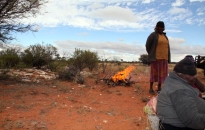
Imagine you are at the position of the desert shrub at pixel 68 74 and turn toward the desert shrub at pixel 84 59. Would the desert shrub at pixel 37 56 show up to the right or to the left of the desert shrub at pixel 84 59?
left

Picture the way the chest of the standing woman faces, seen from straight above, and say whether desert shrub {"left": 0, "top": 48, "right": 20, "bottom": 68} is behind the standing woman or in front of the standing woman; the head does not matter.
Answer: behind

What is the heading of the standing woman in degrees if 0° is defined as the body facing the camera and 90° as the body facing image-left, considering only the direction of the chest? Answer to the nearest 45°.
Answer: approximately 315°

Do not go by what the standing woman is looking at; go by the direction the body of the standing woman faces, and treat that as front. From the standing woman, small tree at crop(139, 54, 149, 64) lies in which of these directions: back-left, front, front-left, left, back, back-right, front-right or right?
back-left
